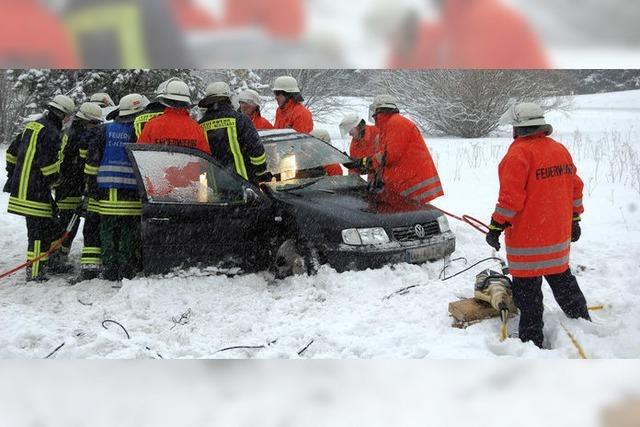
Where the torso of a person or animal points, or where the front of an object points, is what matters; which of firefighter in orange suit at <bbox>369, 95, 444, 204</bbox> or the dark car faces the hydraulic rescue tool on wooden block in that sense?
the dark car

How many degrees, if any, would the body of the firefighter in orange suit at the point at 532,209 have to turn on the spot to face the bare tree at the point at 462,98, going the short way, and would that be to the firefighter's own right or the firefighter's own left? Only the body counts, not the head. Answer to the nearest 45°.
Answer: approximately 45° to the firefighter's own right

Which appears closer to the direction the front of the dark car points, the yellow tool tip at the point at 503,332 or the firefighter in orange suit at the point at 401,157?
the yellow tool tip

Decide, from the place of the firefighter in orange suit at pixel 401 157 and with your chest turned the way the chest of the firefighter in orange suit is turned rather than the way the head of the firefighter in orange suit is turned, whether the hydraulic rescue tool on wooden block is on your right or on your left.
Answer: on your left

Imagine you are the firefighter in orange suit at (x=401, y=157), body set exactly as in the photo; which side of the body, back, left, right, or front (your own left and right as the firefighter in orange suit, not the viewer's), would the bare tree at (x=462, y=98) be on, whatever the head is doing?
right

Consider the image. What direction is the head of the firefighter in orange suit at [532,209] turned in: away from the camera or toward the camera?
away from the camera

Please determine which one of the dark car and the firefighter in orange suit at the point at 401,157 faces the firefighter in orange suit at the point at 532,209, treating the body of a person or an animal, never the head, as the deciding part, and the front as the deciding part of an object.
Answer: the dark car

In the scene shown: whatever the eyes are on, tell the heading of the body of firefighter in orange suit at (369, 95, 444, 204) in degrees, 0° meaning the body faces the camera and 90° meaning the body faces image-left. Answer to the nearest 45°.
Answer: approximately 90°

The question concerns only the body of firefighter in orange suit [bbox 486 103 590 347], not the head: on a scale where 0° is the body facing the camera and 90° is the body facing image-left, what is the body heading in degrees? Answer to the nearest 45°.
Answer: approximately 135°

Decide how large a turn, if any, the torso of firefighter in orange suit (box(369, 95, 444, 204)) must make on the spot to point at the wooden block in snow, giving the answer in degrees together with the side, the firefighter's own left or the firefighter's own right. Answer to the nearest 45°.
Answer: approximately 90° to the firefighter's own left
